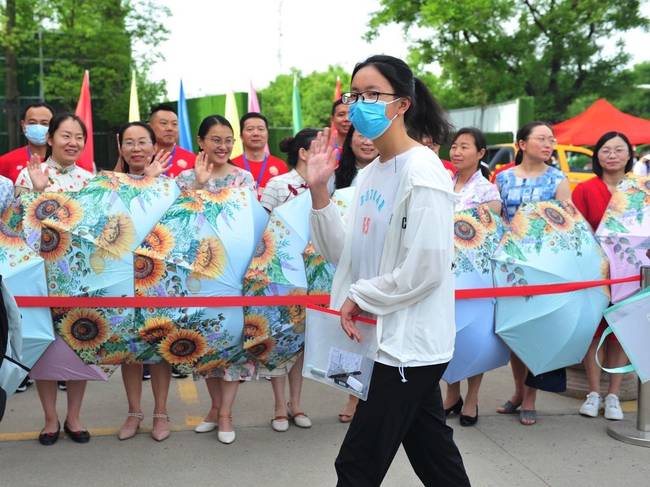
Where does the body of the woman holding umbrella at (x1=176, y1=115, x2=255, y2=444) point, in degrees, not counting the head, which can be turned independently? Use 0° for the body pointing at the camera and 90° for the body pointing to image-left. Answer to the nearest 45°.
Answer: approximately 0°

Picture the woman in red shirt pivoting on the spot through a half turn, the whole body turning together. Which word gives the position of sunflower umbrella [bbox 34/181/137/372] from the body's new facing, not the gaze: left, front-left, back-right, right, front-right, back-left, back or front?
back-left

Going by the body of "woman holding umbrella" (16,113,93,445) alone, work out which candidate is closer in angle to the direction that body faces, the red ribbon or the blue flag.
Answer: the red ribbon

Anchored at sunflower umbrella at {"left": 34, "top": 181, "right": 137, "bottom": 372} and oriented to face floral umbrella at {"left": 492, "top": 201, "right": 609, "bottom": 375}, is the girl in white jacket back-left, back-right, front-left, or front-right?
front-right

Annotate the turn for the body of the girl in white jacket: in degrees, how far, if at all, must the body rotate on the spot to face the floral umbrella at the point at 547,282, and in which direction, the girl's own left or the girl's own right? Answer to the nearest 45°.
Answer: approximately 180°

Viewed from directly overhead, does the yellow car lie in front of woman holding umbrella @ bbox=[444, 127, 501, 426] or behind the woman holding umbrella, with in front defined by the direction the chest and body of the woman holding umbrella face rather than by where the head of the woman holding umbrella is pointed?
behind

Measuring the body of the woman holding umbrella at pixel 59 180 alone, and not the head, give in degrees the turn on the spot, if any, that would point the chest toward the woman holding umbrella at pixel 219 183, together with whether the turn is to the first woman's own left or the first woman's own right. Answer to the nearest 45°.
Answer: approximately 90° to the first woman's own left

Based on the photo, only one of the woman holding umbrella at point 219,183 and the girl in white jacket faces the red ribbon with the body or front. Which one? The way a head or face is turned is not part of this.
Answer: the woman holding umbrella

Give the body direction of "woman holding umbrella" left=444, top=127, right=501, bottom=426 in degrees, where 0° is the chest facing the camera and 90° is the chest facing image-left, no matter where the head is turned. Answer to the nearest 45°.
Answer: approximately 45°

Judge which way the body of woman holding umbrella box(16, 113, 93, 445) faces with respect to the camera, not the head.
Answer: toward the camera

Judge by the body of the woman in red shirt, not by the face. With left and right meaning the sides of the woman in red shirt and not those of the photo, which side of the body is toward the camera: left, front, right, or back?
front

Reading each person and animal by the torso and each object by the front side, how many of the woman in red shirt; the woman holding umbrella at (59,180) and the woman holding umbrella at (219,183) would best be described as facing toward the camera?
3

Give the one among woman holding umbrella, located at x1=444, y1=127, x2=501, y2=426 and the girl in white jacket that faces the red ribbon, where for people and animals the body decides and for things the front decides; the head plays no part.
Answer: the woman holding umbrella

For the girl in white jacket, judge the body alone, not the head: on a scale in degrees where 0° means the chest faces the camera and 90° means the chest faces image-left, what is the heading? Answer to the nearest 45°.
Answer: approximately 45°

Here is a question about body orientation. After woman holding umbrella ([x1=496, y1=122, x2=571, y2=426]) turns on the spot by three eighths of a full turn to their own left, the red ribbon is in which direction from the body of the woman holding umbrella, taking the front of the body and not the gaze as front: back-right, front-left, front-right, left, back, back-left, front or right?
back
